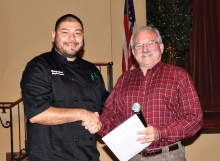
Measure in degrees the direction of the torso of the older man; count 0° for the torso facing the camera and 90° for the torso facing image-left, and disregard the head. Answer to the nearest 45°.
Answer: approximately 45°

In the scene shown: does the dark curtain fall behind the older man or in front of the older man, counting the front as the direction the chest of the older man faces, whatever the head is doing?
behind
